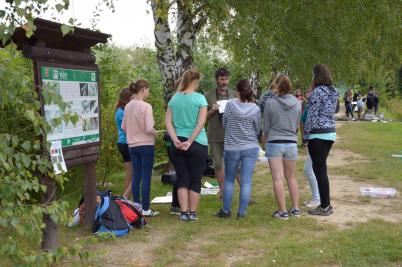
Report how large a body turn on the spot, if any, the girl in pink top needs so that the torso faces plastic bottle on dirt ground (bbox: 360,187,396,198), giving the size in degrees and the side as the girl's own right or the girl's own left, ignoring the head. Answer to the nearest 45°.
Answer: approximately 45° to the girl's own right

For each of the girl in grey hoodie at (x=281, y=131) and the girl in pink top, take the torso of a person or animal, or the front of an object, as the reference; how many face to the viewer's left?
0

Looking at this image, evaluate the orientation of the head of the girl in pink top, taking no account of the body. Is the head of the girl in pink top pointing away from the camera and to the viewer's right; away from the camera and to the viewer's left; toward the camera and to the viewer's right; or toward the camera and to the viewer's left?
away from the camera and to the viewer's right

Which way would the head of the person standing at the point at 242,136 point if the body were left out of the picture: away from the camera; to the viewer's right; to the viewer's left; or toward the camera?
away from the camera

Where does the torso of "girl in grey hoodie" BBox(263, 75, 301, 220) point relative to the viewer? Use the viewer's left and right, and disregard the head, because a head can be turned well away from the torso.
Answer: facing away from the viewer

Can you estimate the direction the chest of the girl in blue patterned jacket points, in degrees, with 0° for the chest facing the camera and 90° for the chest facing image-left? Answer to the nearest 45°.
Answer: approximately 135°

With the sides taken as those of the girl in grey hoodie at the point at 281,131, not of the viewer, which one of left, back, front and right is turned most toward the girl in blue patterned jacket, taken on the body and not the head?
right

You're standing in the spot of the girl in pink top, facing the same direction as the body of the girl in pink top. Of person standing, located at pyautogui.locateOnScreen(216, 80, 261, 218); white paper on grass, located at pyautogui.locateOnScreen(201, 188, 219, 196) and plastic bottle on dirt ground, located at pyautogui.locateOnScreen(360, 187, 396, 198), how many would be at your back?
0

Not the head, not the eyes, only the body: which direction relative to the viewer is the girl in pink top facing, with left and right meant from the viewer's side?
facing away from the viewer and to the right of the viewer
